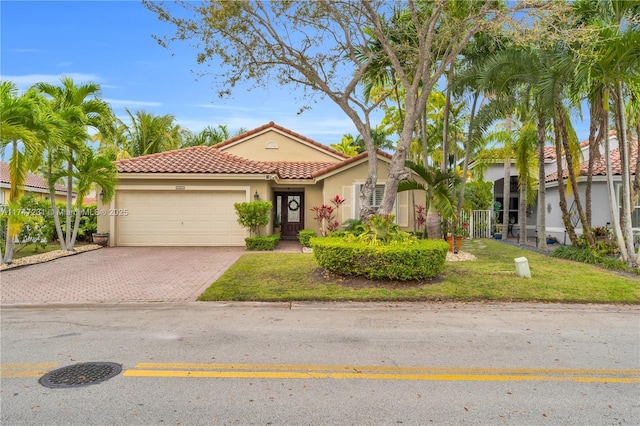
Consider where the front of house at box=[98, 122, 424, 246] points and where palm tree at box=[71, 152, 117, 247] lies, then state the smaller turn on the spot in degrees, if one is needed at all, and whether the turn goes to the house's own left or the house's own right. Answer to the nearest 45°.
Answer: approximately 45° to the house's own right

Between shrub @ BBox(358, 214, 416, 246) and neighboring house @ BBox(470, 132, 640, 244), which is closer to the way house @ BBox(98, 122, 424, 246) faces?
the shrub

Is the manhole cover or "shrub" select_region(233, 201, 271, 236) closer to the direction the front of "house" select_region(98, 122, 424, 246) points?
the manhole cover

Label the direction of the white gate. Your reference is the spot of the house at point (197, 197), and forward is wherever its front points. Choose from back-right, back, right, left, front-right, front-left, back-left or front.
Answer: left

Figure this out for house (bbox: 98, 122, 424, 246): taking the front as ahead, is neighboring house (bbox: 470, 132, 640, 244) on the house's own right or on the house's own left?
on the house's own left

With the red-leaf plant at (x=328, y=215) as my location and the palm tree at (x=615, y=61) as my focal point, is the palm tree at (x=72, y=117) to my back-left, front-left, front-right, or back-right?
back-right

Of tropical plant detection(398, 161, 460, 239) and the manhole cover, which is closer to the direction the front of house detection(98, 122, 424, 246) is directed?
the manhole cover

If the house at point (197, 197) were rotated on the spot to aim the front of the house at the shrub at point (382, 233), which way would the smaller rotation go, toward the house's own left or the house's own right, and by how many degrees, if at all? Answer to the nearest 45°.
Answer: approximately 45° to the house's own left

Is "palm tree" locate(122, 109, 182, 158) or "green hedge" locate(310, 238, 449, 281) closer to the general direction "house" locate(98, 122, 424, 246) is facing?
the green hedge

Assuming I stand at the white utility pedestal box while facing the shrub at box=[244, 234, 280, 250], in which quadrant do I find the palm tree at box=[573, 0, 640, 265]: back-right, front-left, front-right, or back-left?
back-right

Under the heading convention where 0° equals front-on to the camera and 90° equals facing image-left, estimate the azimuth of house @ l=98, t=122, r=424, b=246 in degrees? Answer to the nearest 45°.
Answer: approximately 0°
